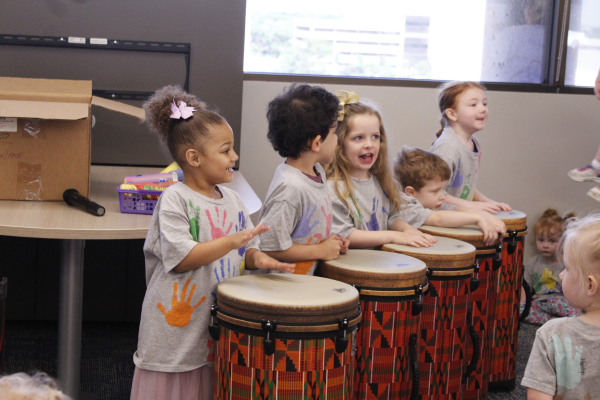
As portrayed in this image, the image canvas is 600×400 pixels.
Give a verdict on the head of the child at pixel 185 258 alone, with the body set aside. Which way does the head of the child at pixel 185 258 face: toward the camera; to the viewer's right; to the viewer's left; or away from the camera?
to the viewer's right

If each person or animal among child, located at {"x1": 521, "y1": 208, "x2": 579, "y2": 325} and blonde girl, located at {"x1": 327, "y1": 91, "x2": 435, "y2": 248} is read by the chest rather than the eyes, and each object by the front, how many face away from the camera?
0

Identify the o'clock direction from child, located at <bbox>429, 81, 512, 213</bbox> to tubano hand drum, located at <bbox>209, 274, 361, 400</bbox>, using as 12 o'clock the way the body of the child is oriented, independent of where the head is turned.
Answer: The tubano hand drum is roughly at 2 o'clock from the child.

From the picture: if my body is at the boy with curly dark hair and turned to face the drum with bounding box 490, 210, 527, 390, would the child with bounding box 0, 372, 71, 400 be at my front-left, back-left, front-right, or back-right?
back-right

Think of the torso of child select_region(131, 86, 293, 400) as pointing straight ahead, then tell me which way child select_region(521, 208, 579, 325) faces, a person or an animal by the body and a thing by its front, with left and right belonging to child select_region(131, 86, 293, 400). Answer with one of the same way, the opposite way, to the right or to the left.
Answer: to the right

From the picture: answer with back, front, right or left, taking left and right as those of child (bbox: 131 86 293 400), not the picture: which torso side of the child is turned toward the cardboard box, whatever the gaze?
back

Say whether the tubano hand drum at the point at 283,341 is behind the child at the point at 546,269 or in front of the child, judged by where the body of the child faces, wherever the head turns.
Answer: in front

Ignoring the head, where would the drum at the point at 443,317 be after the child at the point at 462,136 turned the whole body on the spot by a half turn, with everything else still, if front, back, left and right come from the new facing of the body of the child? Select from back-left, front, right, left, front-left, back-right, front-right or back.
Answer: back-left

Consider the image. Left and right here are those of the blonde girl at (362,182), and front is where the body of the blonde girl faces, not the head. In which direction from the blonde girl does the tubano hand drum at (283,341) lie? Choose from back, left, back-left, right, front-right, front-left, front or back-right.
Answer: front-right

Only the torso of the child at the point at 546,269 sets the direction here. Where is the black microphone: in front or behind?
in front
